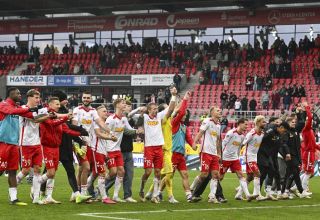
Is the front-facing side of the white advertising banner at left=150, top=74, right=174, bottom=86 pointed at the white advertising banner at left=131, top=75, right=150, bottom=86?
no

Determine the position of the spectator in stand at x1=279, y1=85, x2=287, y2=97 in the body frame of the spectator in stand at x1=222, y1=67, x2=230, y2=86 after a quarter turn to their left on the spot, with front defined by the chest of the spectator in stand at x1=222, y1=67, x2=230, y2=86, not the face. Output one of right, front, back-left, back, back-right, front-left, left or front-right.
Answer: front-right

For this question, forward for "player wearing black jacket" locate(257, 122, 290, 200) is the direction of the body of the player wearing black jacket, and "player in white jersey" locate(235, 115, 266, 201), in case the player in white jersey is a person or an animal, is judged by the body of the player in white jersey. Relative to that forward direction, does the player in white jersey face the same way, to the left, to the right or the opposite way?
the same way

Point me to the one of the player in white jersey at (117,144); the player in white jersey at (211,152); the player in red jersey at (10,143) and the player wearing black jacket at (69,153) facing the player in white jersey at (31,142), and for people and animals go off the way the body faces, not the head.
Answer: the player in red jersey

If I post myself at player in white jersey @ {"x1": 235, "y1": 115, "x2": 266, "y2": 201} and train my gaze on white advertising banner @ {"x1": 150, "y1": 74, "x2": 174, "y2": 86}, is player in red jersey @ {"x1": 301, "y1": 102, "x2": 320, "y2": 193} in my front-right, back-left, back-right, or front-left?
front-right

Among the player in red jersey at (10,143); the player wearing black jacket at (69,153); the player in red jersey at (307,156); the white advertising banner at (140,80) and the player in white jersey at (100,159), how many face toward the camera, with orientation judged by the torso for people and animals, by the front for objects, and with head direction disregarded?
1

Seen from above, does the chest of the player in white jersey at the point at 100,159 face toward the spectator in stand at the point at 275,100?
no

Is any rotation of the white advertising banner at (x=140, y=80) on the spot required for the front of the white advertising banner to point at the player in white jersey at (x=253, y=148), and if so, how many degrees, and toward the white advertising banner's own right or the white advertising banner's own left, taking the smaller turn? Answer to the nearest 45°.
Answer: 0° — it already faces them

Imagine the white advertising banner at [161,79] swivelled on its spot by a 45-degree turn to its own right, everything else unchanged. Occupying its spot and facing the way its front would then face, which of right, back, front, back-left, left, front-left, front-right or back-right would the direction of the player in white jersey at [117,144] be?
front-left

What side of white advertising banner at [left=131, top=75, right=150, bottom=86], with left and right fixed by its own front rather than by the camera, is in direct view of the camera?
front

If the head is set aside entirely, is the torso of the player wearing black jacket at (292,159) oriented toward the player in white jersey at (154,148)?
no
